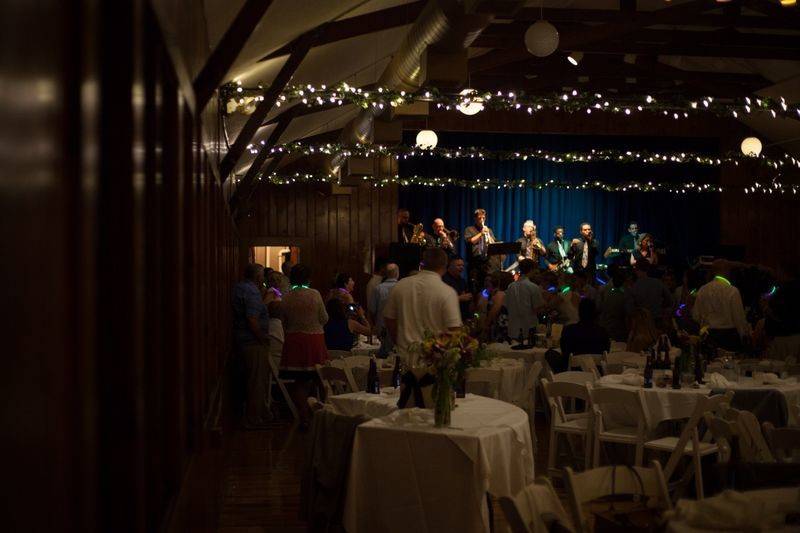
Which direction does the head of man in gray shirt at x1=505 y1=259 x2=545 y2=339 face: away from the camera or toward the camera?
away from the camera

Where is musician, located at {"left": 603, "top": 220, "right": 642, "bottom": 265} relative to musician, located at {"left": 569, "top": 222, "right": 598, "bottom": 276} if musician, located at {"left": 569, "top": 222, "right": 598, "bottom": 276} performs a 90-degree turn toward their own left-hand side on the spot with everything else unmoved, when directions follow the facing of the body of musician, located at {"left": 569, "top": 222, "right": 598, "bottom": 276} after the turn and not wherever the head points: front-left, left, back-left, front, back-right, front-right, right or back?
front-left

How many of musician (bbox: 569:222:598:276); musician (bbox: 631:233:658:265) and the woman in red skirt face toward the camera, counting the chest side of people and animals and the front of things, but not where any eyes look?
2

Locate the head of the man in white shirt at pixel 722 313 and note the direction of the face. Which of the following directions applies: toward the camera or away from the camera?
away from the camera

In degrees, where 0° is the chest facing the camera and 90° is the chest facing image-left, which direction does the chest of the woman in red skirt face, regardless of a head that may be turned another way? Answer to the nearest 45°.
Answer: approximately 180°

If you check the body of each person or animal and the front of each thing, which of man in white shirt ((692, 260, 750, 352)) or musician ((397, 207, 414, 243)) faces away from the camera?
the man in white shirt

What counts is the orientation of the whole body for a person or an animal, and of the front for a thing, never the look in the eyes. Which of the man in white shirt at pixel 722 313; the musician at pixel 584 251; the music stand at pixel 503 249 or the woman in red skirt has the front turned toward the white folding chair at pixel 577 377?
the musician

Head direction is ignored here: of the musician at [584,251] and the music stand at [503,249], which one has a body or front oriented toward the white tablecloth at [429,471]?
the musician

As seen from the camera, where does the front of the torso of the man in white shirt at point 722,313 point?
away from the camera
